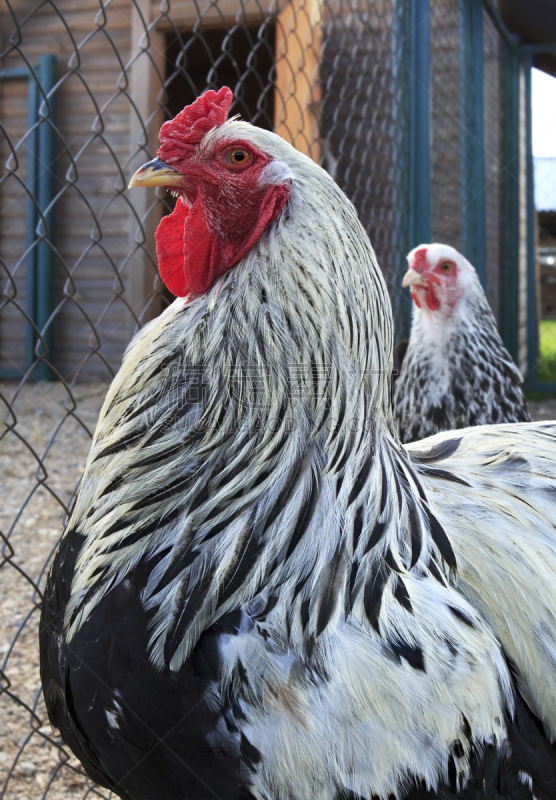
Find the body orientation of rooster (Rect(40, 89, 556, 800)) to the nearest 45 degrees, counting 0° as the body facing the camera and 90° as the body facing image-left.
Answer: approximately 90°

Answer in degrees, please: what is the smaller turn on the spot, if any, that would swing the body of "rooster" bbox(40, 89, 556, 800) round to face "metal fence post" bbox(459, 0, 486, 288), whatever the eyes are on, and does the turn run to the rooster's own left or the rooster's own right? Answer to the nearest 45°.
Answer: approximately 90° to the rooster's own right

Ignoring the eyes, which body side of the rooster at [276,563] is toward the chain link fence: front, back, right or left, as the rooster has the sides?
right

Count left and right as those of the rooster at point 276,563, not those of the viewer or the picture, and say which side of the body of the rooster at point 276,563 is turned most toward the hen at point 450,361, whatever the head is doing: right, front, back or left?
right

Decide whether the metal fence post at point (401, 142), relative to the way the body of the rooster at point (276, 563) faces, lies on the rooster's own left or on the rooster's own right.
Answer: on the rooster's own right

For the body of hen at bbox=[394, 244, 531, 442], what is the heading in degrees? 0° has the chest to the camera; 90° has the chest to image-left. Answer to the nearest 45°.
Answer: approximately 45°

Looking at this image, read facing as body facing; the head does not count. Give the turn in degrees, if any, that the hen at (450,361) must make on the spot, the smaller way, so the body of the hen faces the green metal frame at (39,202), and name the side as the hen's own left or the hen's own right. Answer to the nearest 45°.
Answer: approximately 90° to the hen's own right

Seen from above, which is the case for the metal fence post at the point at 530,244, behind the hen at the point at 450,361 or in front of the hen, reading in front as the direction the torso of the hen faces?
behind
